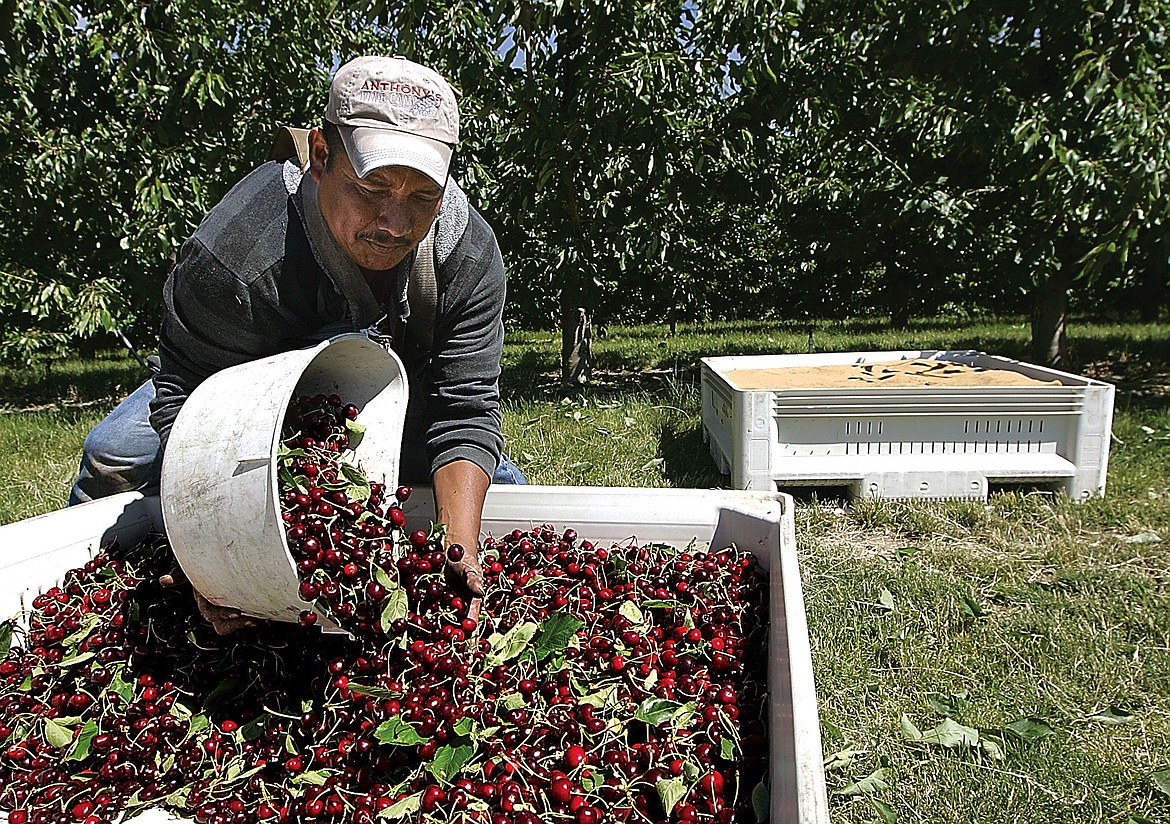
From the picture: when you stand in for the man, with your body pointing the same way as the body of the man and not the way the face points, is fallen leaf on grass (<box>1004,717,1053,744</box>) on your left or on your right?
on your left

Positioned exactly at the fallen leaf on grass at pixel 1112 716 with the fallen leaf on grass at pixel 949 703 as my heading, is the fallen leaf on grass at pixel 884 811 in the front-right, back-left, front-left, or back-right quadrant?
front-left

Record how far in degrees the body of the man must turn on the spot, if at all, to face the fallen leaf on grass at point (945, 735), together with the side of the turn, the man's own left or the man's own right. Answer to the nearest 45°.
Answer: approximately 90° to the man's own left

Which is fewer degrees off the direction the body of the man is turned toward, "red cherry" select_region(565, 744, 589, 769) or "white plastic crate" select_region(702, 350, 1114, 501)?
the red cherry

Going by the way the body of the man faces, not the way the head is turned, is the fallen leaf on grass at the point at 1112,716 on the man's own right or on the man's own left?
on the man's own left

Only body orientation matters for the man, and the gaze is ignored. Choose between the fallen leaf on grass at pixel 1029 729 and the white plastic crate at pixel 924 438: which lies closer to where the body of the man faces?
the fallen leaf on grass

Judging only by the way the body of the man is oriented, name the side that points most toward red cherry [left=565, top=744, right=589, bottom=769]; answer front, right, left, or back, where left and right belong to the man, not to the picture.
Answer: front

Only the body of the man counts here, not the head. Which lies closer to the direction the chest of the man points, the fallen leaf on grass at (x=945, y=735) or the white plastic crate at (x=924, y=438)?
the fallen leaf on grass

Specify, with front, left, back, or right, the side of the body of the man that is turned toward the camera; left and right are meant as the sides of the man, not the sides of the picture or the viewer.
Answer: front
